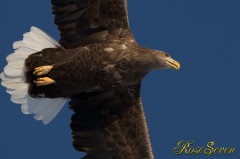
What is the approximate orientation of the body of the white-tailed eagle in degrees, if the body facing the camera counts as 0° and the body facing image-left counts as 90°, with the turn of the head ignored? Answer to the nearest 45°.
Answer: approximately 270°
